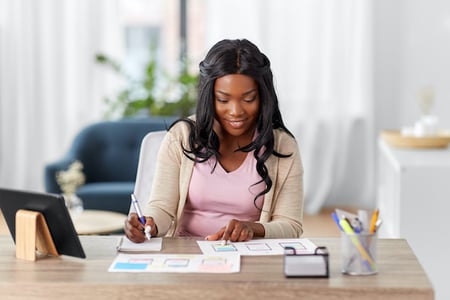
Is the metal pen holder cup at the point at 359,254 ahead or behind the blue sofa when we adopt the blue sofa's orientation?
ahead

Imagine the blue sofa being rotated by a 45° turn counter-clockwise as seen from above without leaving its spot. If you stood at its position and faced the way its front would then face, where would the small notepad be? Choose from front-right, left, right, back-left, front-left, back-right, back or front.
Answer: front-right

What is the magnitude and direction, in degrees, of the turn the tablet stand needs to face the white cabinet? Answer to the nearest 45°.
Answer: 0° — it already faces it

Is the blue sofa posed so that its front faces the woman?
yes

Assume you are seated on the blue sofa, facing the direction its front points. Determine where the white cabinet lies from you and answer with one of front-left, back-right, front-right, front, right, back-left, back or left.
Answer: front-left

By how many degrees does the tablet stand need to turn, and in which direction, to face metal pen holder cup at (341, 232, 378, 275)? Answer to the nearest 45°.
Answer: approximately 90° to its right

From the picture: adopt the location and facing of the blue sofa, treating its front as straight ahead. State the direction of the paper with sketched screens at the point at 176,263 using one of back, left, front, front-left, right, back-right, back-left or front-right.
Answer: front

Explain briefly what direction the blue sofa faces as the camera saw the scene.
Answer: facing the viewer

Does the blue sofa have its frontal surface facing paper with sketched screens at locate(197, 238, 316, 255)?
yes

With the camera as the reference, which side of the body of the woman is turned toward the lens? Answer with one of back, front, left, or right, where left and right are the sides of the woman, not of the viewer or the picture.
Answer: front

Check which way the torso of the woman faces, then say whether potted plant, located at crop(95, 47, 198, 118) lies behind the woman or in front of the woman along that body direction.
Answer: behind

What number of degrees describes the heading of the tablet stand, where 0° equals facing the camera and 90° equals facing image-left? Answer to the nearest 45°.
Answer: approximately 225°
